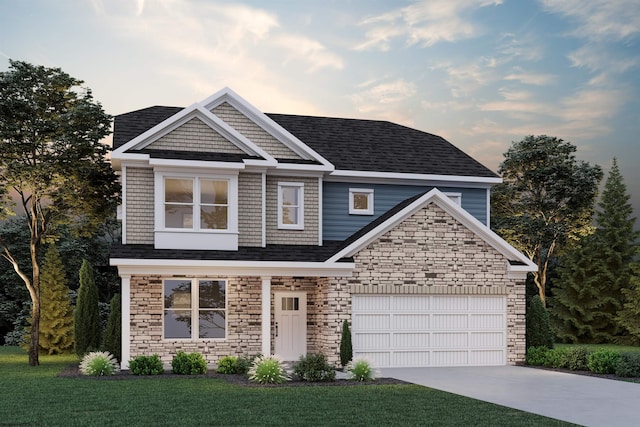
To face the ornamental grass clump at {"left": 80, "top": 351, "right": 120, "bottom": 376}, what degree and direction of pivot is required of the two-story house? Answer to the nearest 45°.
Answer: approximately 45° to its right

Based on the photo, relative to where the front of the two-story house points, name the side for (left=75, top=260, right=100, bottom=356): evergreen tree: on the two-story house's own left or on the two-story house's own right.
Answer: on the two-story house's own right

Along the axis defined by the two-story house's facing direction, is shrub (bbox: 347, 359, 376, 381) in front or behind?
in front

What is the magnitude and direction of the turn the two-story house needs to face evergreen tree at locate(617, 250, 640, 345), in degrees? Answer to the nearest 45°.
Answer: approximately 135° to its left

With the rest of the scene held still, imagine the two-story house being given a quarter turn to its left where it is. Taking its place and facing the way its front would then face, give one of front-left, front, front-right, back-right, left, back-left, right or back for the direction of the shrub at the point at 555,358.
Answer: front

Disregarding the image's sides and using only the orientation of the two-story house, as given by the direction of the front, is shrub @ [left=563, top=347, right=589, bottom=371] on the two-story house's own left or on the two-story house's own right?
on the two-story house's own left

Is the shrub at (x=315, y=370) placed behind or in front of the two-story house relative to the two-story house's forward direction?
in front

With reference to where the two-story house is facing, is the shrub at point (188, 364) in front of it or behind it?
in front

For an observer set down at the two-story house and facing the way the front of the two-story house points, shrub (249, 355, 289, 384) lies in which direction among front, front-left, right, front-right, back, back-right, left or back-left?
front

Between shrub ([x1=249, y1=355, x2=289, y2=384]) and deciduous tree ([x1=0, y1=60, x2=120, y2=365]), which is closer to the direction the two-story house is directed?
the shrub

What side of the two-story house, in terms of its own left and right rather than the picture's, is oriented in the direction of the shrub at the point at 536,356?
left

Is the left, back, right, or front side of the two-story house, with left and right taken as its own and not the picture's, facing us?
front
